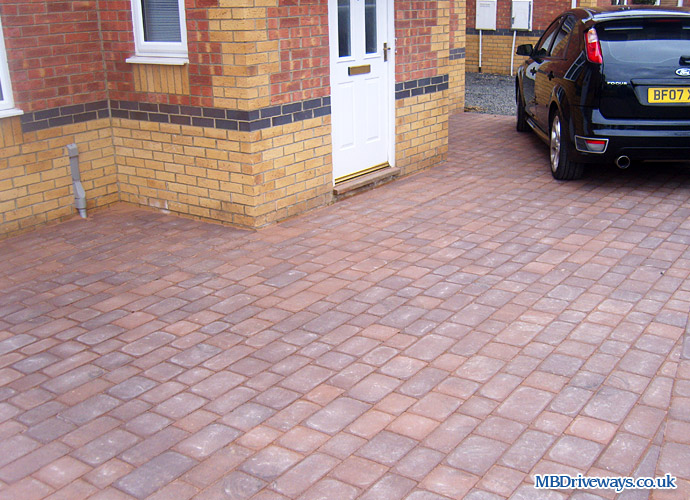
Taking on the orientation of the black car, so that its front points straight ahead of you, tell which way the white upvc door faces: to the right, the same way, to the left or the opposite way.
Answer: the opposite way

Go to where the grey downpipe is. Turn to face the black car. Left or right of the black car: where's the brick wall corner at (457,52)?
left

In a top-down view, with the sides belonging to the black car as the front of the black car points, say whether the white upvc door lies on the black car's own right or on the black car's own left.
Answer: on the black car's own left

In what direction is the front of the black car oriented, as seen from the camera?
facing away from the viewer and to the left of the viewer

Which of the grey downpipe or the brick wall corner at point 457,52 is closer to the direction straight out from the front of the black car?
the brick wall corner

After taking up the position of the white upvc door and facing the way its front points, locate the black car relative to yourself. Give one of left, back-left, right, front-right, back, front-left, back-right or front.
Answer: front-left

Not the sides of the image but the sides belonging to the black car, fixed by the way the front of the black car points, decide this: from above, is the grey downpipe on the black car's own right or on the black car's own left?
on the black car's own left

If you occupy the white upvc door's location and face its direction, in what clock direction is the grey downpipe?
The grey downpipe is roughly at 4 o'clock from the white upvc door.

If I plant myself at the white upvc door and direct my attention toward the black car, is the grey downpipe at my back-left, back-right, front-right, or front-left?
back-right
